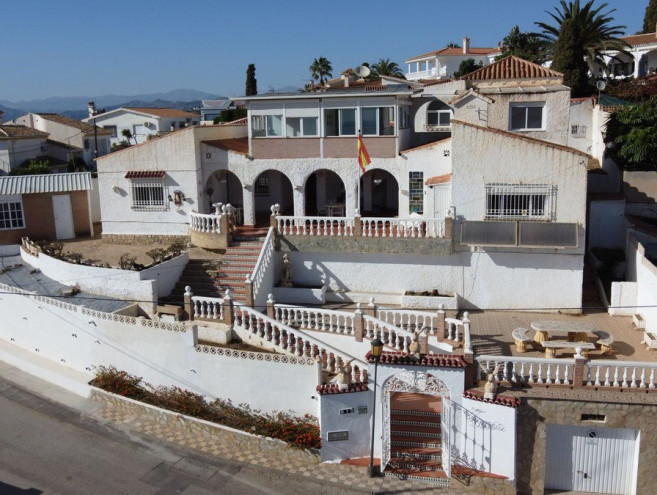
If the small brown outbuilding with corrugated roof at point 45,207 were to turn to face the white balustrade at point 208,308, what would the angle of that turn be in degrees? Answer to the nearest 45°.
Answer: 0° — it already faces it

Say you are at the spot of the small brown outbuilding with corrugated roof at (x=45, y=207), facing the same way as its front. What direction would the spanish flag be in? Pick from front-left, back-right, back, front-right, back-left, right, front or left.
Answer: front-left

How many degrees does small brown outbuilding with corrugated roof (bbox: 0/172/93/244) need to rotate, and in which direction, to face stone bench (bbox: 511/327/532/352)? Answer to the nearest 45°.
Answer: approximately 45° to its left

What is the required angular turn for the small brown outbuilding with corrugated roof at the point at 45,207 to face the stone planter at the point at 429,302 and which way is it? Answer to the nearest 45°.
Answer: approximately 45° to its left

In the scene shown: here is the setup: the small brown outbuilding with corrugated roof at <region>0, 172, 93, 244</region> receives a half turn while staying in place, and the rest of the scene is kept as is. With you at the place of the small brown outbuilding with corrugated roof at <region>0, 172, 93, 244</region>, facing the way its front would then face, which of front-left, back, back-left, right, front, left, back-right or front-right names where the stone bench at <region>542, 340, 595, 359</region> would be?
back-right

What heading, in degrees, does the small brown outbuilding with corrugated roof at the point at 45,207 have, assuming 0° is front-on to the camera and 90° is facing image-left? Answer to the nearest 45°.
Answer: approximately 0°

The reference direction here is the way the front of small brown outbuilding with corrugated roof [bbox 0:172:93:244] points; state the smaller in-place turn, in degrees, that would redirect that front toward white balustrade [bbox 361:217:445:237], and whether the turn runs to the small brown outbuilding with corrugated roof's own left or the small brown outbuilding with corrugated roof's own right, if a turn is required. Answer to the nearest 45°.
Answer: approximately 45° to the small brown outbuilding with corrugated roof's own left

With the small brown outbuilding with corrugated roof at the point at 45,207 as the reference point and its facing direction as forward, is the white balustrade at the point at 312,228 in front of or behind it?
in front

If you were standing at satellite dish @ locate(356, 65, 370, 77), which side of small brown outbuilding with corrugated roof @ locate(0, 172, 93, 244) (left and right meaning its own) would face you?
left

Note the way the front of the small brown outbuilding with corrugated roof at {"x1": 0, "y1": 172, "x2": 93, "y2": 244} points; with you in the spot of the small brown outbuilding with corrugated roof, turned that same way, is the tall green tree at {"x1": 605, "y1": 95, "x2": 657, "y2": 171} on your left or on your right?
on your left

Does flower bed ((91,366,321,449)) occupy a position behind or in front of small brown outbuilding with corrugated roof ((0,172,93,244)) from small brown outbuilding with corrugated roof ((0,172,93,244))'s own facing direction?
in front
